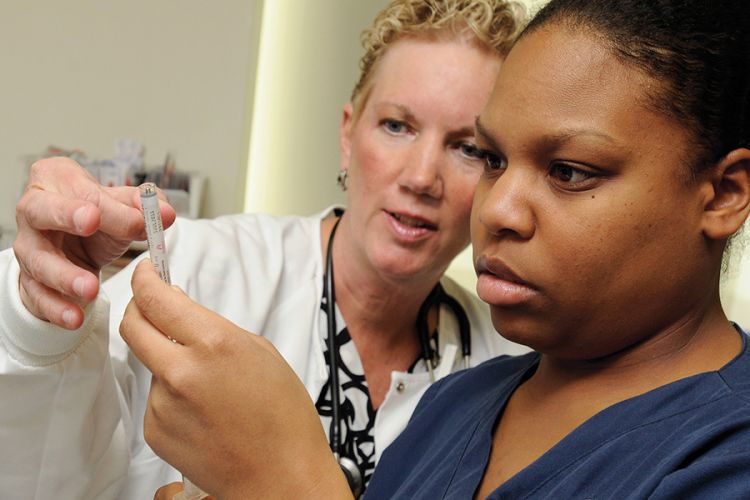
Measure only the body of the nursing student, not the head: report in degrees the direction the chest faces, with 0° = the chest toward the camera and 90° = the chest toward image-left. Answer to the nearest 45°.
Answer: approximately 45°

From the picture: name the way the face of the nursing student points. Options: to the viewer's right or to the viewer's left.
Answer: to the viewer's left
